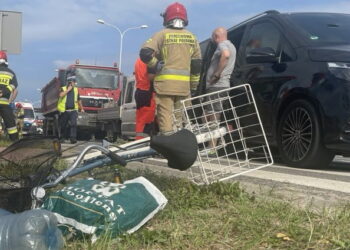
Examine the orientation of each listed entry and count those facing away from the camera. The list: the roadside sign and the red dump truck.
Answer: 1

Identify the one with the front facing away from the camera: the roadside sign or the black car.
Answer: the roadside sign

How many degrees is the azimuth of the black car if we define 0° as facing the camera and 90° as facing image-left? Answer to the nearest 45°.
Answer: approximately 315°

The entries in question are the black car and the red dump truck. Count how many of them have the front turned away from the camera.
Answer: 0

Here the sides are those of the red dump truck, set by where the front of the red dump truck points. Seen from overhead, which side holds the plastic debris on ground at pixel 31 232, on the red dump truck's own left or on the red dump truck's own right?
on the red dump truck's own right

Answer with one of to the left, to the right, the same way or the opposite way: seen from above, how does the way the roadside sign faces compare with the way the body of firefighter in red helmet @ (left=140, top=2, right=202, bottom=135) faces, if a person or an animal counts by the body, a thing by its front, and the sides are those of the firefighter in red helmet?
the same way

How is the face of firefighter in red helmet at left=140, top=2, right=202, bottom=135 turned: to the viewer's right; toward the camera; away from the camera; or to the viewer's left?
away from the camera

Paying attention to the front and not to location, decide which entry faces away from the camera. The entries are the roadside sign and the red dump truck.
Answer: the roadside sign

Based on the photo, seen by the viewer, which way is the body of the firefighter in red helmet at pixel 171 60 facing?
away from the camera

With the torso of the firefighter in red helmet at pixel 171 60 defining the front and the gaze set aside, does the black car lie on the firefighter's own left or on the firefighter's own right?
on the firefighter's own right

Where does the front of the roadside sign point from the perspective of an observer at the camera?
facing away from the viewer
